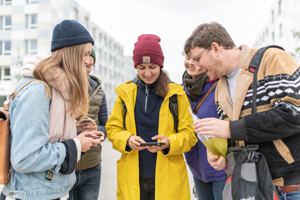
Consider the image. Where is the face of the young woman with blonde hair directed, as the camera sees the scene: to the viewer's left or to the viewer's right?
to the viewer's right

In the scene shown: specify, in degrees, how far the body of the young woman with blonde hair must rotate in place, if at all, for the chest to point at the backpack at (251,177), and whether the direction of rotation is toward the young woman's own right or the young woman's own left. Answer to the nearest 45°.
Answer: approximately 45° to the young woman's own right

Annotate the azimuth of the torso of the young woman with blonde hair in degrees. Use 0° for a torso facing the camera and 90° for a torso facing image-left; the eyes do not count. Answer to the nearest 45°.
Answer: approximately 270°
